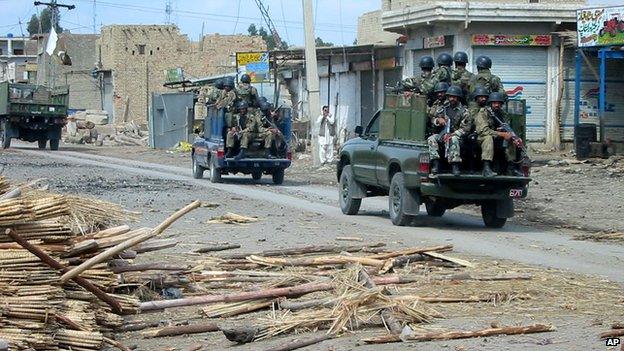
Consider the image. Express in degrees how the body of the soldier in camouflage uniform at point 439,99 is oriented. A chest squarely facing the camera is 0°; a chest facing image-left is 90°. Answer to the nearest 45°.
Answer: approximately 315°

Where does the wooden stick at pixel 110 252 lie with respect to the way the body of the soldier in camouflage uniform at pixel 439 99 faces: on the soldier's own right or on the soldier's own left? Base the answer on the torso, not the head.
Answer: on the soldier's own right

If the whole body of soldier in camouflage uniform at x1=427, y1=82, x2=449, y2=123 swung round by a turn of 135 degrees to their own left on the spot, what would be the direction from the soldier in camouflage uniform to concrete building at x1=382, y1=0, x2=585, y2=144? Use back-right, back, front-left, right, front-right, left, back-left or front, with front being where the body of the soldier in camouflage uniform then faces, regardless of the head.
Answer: front

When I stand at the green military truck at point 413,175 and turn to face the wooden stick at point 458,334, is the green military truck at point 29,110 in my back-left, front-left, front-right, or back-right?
back-right

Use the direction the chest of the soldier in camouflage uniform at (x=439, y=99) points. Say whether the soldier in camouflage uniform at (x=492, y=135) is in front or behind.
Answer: in front

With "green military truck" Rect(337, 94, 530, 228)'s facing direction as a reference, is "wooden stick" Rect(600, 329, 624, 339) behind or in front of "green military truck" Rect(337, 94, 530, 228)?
behind

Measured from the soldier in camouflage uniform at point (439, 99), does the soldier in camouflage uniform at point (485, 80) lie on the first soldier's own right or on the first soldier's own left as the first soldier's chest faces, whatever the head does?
on the first soldier's own left

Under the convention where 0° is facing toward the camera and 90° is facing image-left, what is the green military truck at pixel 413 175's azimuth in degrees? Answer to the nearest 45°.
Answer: approximately 135°

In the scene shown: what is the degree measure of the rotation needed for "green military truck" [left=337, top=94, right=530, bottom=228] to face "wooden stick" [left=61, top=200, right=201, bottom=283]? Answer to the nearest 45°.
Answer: approximately 135° to its left

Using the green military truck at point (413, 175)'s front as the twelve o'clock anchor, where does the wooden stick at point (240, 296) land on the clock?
The wooden stick is roughly at 8 o'clock from the green military truck.

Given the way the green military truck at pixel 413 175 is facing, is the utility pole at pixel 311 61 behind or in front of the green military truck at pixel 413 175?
in front
